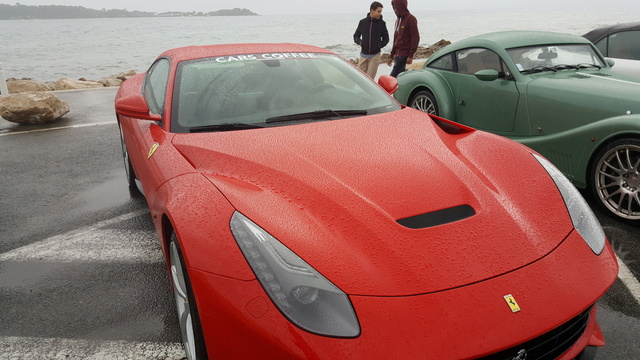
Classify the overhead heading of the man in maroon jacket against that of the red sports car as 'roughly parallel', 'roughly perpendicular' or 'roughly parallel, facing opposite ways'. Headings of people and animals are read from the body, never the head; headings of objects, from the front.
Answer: roughly perpendicular

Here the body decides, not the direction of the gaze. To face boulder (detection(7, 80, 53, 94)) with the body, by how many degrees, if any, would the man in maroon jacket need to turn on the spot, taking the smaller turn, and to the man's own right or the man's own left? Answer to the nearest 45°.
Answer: approximately 45° to the man's own right

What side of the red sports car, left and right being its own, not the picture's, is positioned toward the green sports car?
left

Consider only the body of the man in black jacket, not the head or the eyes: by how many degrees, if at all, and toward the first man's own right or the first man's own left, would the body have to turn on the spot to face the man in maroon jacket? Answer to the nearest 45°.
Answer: approximately 45° to the first man's own left

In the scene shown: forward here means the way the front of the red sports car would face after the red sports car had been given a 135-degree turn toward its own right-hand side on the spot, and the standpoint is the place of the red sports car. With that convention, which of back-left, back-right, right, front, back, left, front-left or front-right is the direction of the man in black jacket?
right

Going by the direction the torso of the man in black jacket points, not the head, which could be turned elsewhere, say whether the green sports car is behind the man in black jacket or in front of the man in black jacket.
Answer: in front

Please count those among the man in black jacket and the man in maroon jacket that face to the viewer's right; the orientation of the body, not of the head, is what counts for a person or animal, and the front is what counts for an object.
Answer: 0

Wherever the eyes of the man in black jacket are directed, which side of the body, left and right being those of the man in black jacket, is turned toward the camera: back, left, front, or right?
front

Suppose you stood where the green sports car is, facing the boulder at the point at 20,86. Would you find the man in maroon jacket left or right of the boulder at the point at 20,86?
right

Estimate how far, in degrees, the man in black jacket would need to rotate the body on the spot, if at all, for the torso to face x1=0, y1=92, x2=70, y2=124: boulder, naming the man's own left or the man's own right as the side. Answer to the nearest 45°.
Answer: approximately 45° to the man's own right

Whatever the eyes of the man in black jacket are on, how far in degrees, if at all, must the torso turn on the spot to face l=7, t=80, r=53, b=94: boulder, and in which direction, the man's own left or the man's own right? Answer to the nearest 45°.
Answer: approximately 90° to the man's own right

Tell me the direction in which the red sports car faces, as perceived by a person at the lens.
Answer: facing the viewer and to the right of the viewer
